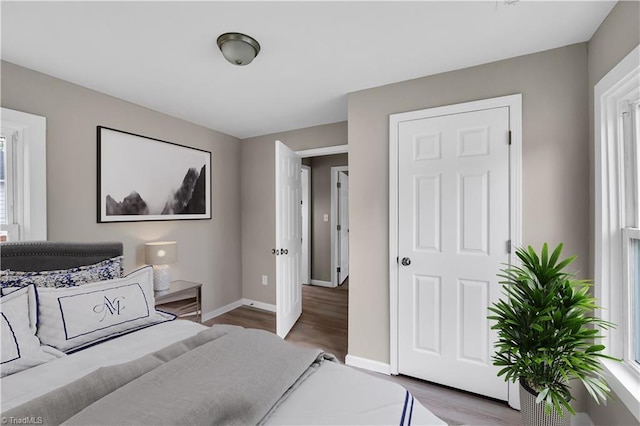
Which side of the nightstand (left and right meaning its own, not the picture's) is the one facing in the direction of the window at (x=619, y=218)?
front

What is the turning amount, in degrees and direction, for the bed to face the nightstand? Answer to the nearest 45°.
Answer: approximately 135° to its left

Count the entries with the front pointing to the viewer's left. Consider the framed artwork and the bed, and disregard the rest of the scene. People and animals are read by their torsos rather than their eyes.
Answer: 0

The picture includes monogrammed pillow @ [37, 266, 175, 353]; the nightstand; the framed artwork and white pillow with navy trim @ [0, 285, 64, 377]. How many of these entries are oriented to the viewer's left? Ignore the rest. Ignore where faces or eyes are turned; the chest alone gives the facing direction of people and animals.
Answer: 0

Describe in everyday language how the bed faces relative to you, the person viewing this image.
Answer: facing the viewer and to the right of the viewer

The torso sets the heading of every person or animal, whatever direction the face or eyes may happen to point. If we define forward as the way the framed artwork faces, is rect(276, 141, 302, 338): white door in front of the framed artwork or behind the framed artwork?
in front

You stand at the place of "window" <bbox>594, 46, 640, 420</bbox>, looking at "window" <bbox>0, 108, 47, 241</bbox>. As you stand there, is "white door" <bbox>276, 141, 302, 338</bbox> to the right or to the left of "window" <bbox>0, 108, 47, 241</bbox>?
right

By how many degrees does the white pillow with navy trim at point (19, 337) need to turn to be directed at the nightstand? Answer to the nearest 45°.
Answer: approximately 90° to its left

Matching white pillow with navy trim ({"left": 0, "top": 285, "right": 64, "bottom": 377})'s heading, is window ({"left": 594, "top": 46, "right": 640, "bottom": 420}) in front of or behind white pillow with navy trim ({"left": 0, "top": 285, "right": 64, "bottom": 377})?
in front

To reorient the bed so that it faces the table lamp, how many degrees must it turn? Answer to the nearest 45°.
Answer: approximately 135° to its left

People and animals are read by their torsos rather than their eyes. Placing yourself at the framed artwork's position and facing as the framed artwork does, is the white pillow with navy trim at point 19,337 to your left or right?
on your right

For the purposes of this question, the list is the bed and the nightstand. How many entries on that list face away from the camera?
0

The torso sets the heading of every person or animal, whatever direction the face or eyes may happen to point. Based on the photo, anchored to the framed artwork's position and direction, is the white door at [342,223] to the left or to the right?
on its left
